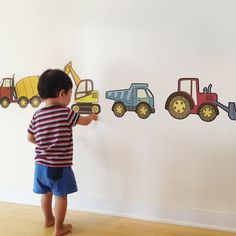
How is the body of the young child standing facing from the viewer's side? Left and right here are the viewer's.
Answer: facing away from the viewer and to the right of the viewer

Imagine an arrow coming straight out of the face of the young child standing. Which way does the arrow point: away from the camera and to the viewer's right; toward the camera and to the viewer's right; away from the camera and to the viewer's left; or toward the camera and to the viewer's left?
away from the camera and to the viewer's right
